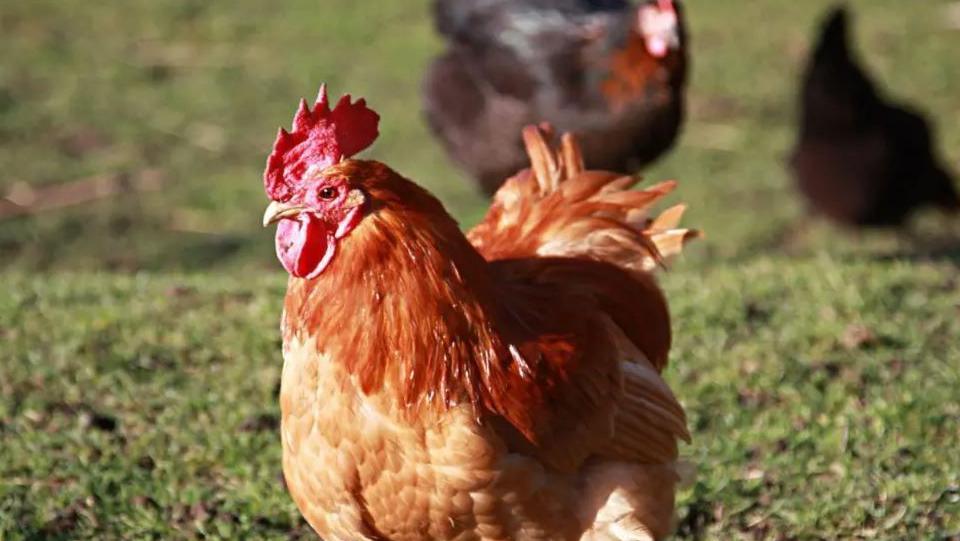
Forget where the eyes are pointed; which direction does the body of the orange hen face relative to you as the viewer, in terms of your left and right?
facing the viewer and to the left of the viewer

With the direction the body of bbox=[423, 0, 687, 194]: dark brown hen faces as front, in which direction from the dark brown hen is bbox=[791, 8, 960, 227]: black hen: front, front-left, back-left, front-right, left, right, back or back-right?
front-left

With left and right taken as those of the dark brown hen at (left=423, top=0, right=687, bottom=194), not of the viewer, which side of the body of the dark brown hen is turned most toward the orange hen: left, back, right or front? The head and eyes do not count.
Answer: right

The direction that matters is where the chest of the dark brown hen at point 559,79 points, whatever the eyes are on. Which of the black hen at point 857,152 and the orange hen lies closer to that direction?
the black hen

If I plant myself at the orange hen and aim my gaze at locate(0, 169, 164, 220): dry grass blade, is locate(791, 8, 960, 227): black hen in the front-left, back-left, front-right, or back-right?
front-right

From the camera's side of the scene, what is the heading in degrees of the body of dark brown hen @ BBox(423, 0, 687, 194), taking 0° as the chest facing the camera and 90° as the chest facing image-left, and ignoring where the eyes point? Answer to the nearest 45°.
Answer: approximately 270°

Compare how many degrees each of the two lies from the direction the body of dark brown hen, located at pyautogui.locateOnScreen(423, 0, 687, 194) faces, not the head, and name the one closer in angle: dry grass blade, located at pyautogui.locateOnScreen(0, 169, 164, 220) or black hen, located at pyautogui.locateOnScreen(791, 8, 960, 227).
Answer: the black hen

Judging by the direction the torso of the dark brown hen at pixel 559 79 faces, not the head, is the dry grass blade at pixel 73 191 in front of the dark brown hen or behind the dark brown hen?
behind

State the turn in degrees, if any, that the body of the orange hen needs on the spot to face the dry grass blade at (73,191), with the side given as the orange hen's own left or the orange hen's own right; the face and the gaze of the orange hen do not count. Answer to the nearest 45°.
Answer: approximately 135° to the orange hen's own right

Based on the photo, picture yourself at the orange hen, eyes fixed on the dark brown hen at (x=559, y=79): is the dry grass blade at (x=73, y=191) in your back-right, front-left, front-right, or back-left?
front-left

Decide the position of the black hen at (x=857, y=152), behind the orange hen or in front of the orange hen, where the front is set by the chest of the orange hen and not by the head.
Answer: behind

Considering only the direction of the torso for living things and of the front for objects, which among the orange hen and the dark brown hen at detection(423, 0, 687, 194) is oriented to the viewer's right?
the dark brown hen

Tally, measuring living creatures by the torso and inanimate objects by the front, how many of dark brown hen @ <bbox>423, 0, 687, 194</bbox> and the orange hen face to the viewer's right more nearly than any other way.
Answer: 1

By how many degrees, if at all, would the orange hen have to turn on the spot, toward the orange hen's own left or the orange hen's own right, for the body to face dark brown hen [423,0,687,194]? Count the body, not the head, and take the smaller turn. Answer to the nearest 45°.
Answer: approximately 135° to the orange hen's own right
